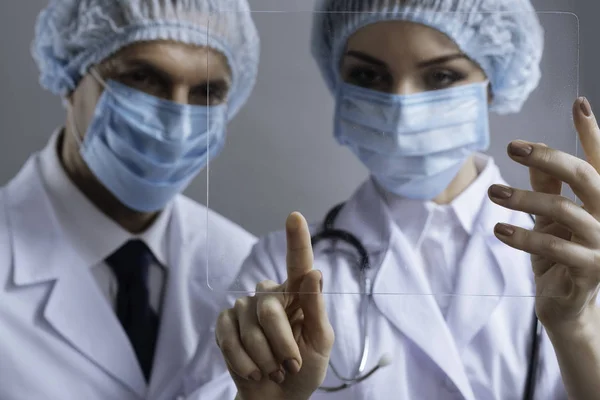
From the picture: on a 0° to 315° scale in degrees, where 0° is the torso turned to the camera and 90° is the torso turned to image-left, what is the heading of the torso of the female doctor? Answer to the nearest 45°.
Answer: approximately 0°
